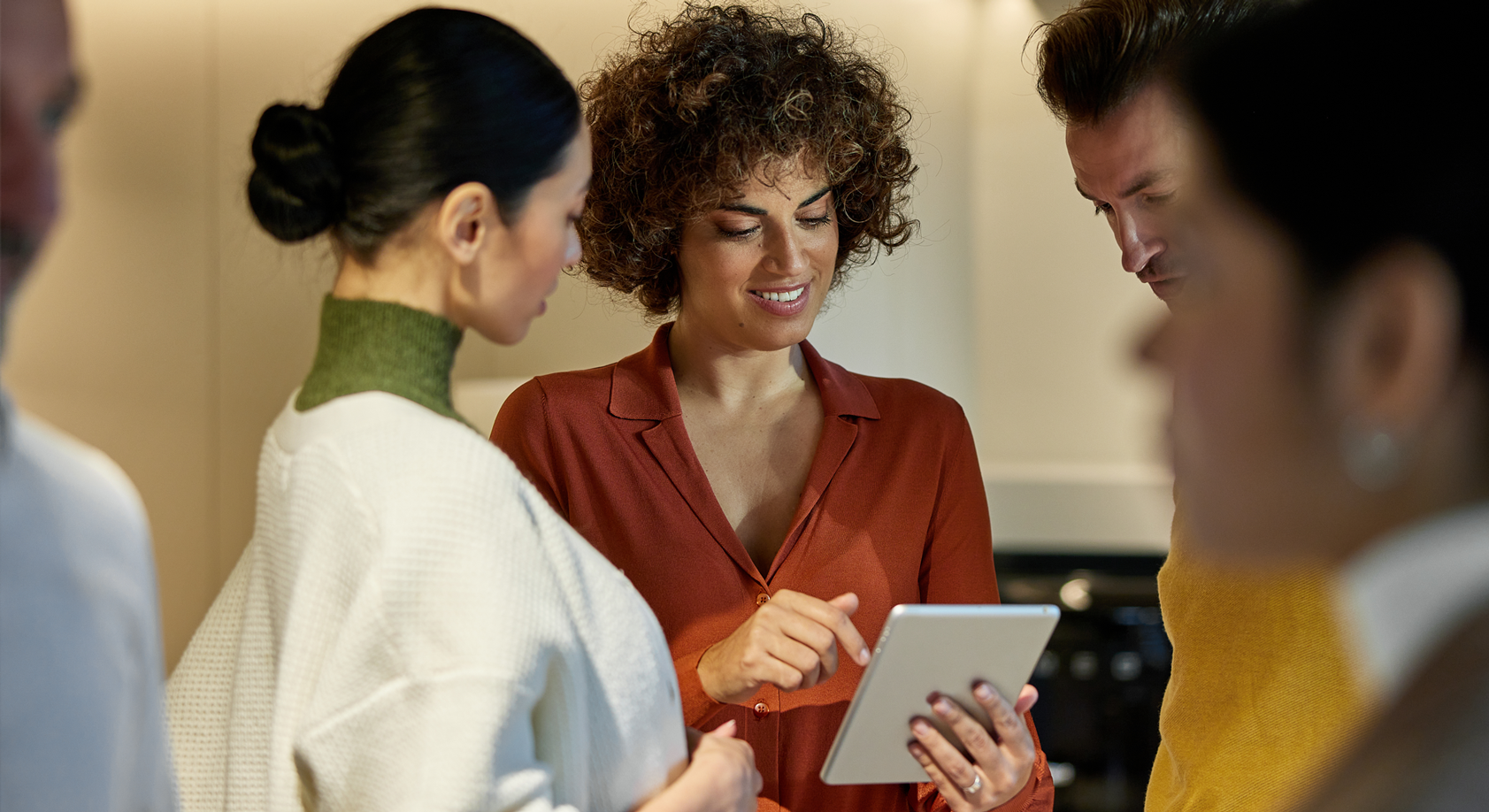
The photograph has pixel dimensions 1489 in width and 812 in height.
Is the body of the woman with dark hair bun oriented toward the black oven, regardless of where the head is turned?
yes

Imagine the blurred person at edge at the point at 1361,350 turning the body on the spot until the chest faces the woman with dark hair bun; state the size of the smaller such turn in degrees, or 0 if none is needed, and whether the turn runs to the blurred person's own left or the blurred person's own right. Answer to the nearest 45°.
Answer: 0° — they already face them

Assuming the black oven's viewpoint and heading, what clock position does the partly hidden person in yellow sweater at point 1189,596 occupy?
The partly hidden person in yellow sweater is roughly at 12 o'clock from the black oven.

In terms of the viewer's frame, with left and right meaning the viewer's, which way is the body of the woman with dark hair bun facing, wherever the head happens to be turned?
facing away from the viewer and to the right of the viewer

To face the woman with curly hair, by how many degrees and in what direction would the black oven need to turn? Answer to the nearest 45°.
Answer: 0° — it already faces them

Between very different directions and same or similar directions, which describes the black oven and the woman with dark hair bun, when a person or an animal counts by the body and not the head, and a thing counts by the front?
very different directions

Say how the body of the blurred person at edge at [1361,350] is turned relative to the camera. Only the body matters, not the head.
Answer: to the viewer's left

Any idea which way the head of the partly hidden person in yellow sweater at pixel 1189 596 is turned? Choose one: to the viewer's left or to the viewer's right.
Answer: to the viewer's left
